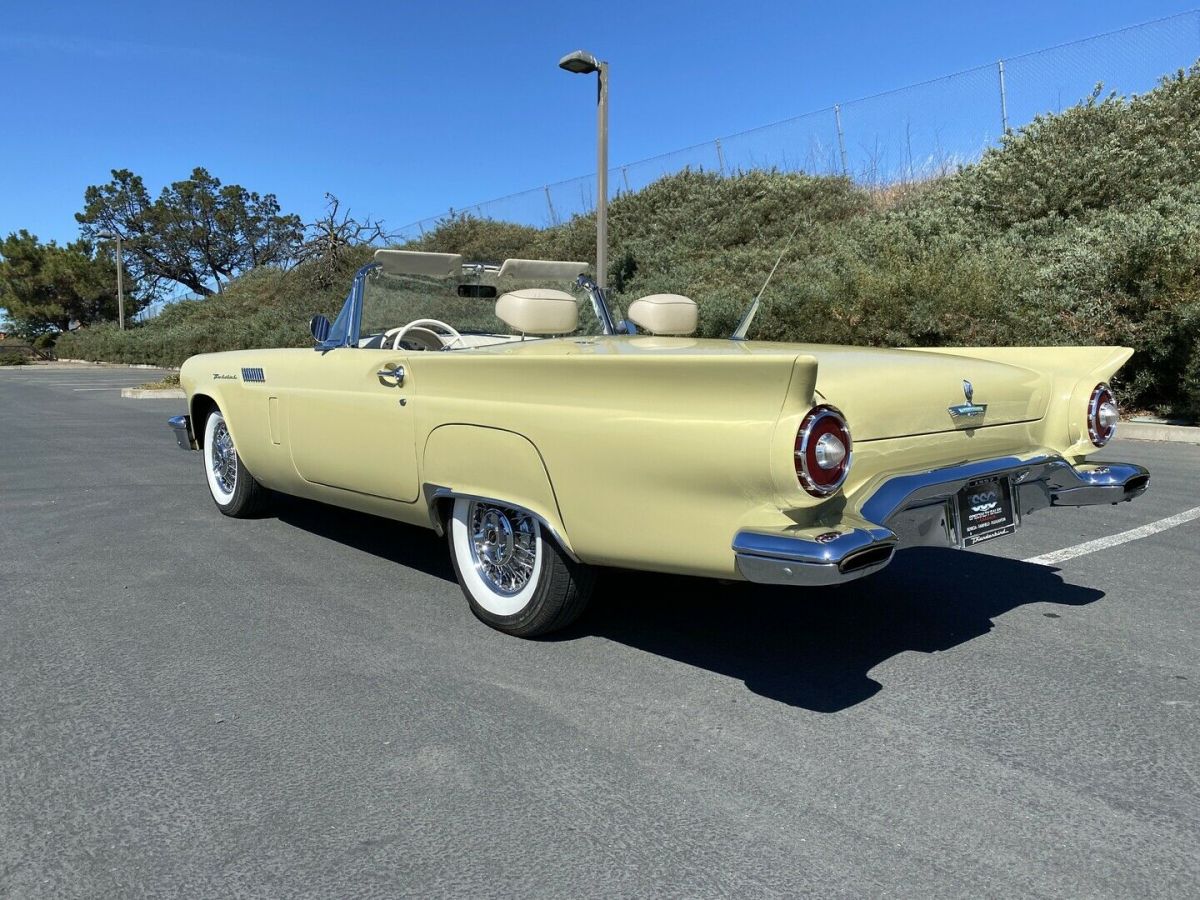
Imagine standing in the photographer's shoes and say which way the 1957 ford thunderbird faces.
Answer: facing away from the viewer and to the left of the viewer

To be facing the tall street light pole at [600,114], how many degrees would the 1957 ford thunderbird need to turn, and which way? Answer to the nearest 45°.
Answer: approximately 45° to its right
